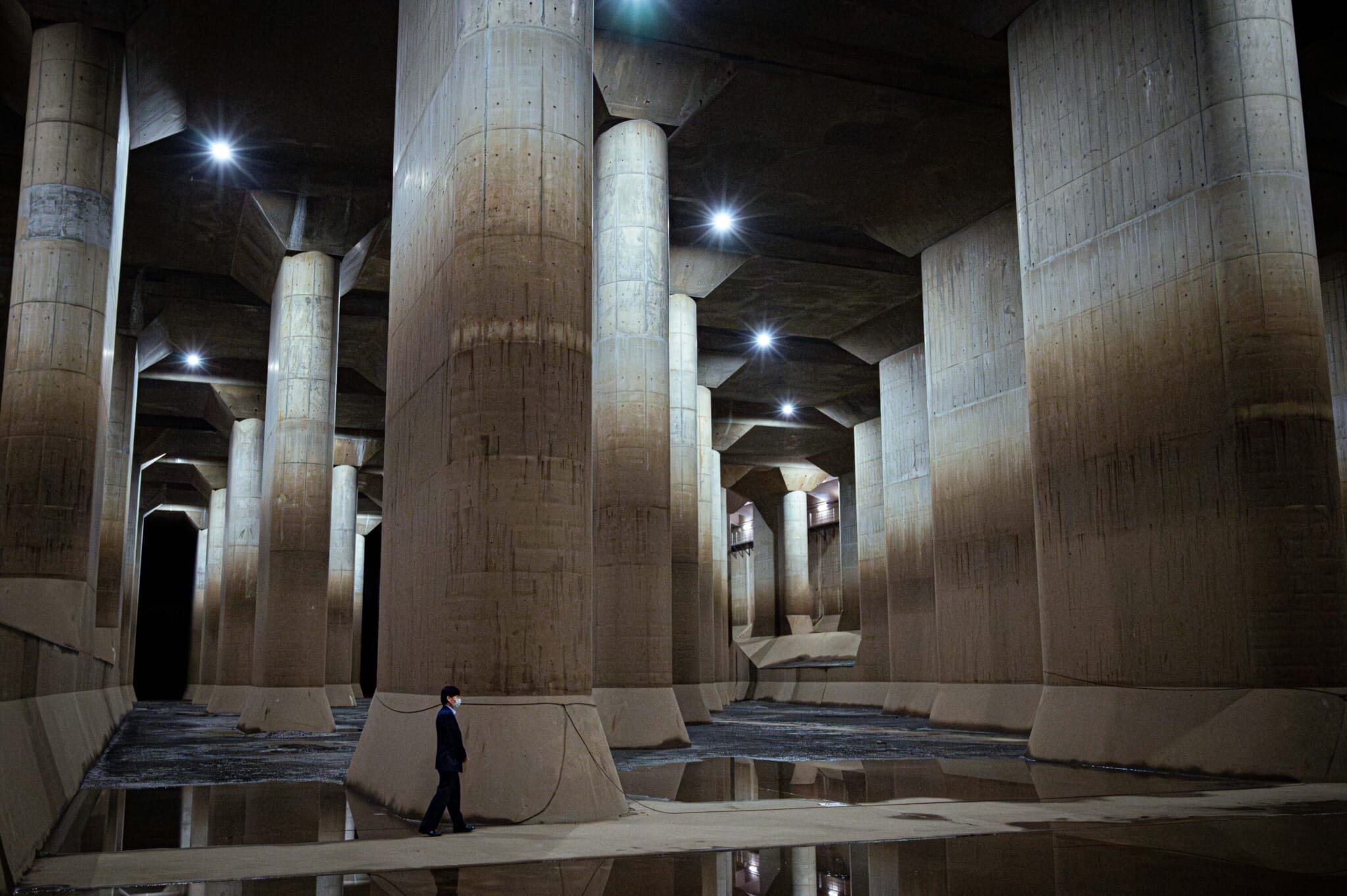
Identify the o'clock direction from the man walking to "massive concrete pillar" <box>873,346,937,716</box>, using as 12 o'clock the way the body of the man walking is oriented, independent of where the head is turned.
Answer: The massive concrete pillar is roughly at 10 o'clock from the man walking.

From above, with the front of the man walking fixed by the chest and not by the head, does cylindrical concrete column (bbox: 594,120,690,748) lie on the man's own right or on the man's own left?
on the man's own left

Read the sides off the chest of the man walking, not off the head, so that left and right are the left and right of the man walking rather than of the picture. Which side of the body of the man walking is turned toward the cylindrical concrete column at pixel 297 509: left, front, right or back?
left

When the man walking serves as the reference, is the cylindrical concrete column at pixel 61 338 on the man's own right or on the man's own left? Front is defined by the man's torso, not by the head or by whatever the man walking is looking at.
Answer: on the man's own left

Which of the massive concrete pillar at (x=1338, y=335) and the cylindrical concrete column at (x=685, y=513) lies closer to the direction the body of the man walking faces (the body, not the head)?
the massive concrete pillar

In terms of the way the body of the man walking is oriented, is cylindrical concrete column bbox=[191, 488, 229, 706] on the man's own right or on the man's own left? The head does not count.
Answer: on the man's own left

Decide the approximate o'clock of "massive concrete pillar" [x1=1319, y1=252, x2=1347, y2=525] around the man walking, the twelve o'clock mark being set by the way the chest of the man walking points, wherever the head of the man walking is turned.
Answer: The massive concrete pillar is roughly at 11 o'clock from the man walking.

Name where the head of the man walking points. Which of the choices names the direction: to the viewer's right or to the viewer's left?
to the viewer's right

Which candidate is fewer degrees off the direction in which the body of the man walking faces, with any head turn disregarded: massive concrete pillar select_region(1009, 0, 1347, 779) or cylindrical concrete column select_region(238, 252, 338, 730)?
the massive concrete pillar

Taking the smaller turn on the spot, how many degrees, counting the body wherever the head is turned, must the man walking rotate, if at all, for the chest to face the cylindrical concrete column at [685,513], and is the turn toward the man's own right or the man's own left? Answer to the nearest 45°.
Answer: approximately 90° to the man's own left

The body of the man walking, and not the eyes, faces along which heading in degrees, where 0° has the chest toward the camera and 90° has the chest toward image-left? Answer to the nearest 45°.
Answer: approximately 270°
